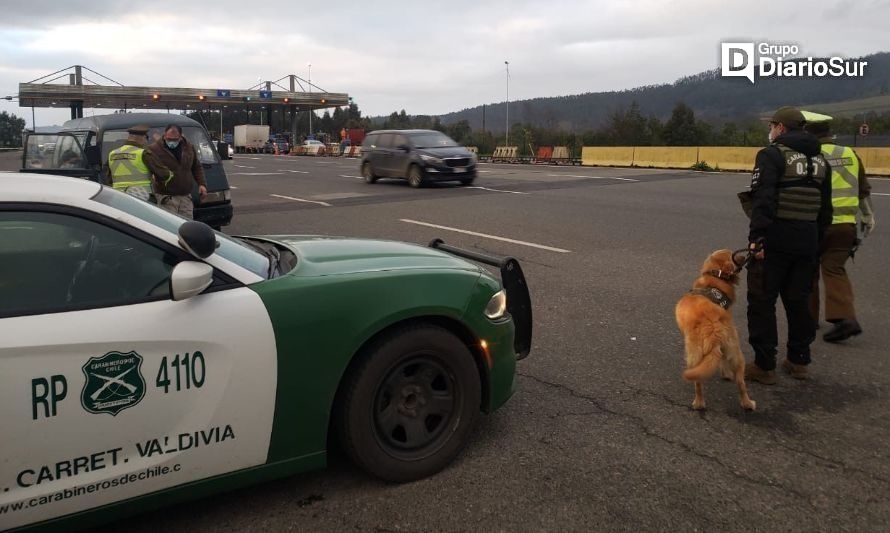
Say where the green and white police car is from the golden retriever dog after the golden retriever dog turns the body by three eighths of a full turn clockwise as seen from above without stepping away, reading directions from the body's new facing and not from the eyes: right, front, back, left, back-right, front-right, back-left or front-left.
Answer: right

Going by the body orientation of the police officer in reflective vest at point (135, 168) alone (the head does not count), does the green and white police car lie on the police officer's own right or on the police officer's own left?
on the police officer's own right

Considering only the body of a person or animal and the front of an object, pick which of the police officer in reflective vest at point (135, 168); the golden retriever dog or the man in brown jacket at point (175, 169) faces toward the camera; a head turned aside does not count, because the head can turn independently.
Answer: the man in brown jacket

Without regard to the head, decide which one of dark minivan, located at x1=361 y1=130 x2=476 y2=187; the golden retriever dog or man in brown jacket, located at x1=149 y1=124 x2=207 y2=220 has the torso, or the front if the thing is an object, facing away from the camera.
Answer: the golden retriever dog

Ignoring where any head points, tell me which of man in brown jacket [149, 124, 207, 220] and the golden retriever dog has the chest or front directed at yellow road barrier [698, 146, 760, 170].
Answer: the golden retriever dog

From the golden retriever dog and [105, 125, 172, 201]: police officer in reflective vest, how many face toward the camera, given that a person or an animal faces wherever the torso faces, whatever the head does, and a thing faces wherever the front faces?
0

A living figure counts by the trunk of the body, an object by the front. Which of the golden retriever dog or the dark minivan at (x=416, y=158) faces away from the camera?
the golden retriever dog

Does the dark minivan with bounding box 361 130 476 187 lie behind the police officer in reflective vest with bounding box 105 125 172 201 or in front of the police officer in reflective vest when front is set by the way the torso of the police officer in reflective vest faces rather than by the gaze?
in front

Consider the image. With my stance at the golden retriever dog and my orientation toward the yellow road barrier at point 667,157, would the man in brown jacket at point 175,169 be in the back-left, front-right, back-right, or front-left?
front-left

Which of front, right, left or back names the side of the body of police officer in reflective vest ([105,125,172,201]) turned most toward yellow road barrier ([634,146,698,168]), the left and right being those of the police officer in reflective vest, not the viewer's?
front

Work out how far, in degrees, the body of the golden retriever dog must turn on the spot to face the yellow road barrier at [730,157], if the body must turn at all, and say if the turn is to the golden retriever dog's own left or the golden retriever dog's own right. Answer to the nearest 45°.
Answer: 0° — it already faces it

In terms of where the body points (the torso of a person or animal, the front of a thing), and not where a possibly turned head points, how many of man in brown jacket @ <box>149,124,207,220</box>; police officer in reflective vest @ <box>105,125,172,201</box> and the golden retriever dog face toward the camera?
1

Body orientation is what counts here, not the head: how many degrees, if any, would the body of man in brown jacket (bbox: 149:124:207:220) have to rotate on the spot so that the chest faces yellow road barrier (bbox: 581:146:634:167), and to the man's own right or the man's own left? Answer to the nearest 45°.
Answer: approximately 135° to the man's own left

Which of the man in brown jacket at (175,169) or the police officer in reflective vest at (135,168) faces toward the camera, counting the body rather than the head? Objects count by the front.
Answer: the man in brown jacket

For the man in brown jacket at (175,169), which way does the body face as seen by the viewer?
toward the camera

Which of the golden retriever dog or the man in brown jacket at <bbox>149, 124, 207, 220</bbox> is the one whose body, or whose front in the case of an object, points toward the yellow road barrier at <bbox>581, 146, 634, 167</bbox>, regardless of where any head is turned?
the golden retriever dog

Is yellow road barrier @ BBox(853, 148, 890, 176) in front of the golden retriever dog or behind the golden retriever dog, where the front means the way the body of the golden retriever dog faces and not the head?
in front

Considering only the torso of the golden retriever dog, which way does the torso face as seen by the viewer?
away from the camera

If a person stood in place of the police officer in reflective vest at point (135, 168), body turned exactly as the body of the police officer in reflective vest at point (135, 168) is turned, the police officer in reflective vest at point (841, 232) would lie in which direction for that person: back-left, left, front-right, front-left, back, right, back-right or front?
right
